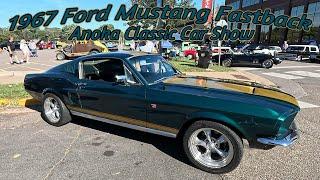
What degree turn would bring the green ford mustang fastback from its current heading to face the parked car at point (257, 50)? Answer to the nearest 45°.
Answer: approximately 135° to its left

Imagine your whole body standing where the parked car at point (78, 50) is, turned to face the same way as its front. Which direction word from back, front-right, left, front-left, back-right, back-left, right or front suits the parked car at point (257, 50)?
back-left

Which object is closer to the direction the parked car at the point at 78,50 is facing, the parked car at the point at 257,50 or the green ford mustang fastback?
the green ford mustang fastback

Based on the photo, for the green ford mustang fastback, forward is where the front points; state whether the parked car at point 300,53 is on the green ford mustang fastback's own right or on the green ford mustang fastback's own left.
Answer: on the green ford mustang fastback's own left

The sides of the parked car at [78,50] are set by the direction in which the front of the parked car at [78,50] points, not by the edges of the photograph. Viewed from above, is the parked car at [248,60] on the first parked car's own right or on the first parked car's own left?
on the first parked car's own left

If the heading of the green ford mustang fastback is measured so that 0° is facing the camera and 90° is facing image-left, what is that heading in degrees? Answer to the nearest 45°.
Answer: approximately 315°

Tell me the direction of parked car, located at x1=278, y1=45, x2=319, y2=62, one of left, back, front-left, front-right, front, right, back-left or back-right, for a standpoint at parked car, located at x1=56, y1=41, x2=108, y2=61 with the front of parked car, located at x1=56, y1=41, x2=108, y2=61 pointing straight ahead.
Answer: back-left

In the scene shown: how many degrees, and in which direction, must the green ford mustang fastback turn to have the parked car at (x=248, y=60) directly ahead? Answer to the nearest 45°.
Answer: approximately 135° to its left
